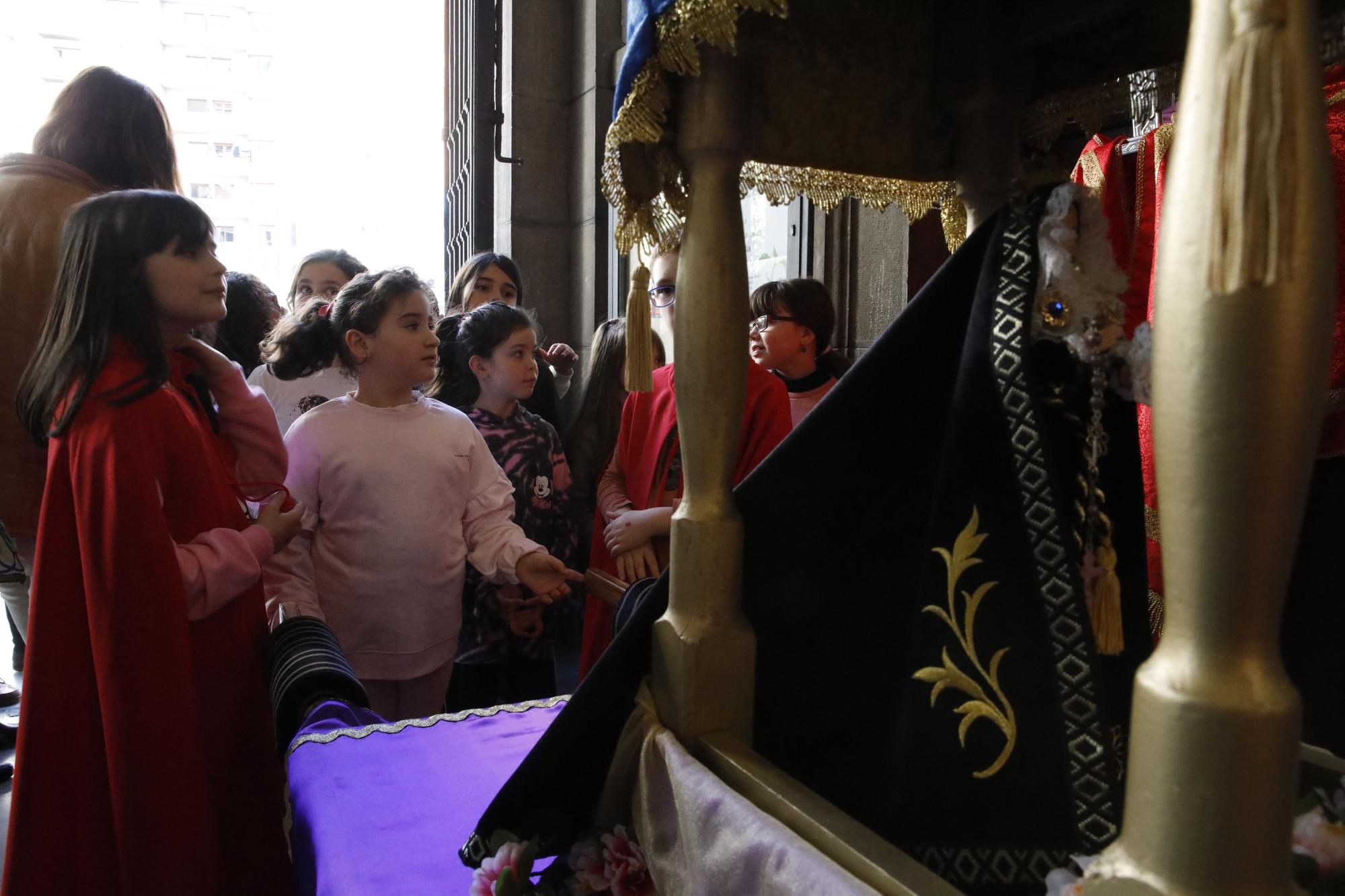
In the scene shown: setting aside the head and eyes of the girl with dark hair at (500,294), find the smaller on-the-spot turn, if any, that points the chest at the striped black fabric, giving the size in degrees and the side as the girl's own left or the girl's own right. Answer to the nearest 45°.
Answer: approximately 45° to the girl's own right

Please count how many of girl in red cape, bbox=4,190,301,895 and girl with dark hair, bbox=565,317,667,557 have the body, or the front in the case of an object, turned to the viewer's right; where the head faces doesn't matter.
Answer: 2

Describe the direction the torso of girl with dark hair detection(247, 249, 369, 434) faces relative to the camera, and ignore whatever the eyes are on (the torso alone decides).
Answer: toward the camera

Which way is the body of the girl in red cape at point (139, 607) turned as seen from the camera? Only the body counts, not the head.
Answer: to the viewer's right

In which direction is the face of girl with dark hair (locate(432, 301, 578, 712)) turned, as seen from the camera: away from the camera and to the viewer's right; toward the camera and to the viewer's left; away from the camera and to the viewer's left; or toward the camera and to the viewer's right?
toward the camera and to the viewer's right

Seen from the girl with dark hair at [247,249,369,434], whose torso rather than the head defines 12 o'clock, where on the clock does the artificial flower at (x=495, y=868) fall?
The artificial flower is roughly at 12 o'clock from the girl with dark hair.

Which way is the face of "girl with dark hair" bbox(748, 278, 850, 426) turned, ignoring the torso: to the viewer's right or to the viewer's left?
to the viewer's left

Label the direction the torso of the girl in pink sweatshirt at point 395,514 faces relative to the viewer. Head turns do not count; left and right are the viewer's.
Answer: facing the viewer and to the right of the viewer

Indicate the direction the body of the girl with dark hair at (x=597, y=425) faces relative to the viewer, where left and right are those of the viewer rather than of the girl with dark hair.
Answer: facing to the right of the viewer

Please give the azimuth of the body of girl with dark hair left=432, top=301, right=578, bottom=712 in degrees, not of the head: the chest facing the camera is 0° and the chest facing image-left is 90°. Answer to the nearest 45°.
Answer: approximately 315°
